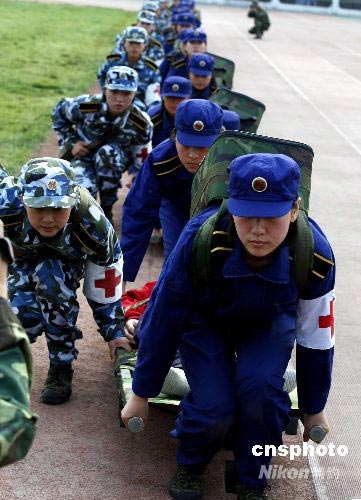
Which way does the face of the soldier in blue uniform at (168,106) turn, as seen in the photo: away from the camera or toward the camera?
toward the camera

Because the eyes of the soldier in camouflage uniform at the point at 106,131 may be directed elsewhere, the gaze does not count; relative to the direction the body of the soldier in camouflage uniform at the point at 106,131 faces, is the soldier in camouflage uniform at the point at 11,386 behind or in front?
in front

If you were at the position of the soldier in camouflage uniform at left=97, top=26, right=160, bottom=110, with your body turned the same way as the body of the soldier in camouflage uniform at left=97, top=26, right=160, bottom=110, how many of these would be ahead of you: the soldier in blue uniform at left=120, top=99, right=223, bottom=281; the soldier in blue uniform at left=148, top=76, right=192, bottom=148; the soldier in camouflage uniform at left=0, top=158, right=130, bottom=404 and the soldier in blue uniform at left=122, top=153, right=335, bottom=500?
4

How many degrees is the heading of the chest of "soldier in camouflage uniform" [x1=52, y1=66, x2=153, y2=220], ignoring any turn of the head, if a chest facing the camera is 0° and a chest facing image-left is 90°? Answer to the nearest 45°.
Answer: approximately 0°

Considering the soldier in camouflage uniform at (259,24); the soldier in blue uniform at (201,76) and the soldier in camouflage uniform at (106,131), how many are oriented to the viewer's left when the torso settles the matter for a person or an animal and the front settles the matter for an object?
1

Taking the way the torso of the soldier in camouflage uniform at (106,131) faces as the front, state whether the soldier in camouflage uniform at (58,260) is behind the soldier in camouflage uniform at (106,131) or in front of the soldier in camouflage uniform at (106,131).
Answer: in front

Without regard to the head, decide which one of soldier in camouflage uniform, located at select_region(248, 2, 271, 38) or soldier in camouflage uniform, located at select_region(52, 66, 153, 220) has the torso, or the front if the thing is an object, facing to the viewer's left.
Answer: soldier in camouflage uniform, located at select_region(248, 2, 271, 38)

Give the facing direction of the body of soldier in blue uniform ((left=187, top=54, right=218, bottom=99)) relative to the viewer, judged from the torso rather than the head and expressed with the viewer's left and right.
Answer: facing the viewer

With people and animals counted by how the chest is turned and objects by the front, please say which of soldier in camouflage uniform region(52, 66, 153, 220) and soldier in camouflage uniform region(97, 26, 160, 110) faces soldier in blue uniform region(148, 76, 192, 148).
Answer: soldier in camouflage uniform region(97, 26, 160, 110)

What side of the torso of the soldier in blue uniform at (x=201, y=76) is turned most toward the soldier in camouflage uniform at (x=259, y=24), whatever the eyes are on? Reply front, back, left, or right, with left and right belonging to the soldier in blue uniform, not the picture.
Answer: back

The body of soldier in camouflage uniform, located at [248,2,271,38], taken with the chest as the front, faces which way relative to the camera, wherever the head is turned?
to the viewer's left

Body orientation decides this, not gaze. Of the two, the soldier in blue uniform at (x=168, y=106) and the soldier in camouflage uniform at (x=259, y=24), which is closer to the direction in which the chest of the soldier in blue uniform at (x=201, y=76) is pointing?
the soldier in blue uniform

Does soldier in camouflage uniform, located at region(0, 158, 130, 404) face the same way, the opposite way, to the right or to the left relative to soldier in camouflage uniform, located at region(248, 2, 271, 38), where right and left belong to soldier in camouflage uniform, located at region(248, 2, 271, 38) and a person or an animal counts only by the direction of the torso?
to the left

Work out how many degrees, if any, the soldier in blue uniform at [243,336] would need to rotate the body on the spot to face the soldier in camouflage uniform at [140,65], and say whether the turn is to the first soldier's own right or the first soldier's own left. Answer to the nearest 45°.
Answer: approximately 180°

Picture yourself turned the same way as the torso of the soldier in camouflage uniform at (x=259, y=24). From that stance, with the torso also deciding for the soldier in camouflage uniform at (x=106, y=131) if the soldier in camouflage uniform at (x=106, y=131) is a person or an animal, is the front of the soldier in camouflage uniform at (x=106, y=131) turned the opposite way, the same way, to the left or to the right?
to the left
